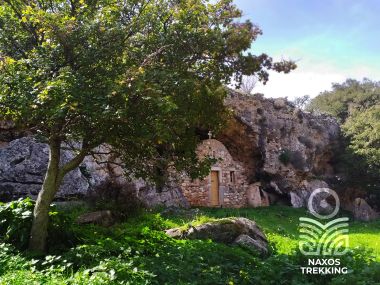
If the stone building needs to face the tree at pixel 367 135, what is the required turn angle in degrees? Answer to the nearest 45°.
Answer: approximately 135° to its left

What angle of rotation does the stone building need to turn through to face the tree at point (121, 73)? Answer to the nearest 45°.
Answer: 0° — it already faces it

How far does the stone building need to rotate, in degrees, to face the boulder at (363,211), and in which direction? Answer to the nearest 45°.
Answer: approximately 90° to its left

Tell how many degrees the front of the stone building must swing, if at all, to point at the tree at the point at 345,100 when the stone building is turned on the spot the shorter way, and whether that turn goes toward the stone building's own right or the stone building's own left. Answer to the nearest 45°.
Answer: approximately 135° to the stone building's own left

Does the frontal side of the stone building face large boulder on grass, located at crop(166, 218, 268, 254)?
yes

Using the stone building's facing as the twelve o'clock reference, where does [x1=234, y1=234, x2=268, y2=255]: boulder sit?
The boulder is roughly at 12 o'clock from the stone building.

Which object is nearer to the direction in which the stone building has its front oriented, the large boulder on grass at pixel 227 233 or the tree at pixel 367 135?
the large boulder on grass

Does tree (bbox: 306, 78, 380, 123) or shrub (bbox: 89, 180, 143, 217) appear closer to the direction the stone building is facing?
the shrub

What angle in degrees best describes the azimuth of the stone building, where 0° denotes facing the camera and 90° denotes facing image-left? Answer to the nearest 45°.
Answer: approximately 0°
